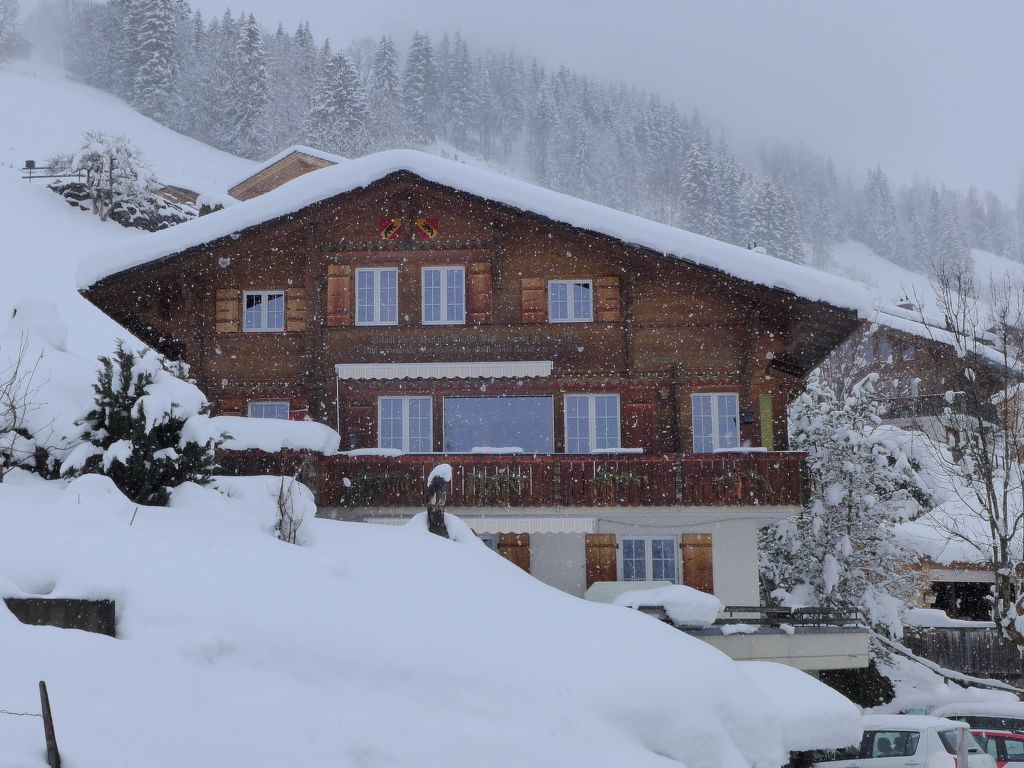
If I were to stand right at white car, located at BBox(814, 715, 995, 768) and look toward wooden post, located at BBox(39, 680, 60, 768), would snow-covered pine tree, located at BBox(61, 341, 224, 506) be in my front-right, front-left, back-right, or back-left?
front-right

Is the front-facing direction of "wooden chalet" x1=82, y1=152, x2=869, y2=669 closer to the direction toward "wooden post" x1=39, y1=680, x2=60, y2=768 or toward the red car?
the wooden post

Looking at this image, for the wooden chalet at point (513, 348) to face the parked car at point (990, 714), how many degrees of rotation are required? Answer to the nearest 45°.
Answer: approximately 45° to its left

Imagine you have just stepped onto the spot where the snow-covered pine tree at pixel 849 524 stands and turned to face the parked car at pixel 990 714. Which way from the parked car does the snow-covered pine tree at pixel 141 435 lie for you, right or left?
right

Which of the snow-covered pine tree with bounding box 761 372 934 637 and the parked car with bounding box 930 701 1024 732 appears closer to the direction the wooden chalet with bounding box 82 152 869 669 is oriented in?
the parked car

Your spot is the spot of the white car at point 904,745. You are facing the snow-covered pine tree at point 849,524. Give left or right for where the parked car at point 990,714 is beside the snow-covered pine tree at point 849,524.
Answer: right

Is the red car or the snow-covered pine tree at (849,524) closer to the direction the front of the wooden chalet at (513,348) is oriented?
the red car

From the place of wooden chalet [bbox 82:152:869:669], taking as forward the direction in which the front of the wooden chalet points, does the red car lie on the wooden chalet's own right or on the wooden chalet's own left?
on the wooden chalet's own left

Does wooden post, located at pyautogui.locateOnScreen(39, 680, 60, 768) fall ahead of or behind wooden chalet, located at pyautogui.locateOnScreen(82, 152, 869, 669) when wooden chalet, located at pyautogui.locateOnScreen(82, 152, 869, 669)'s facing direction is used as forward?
ahead

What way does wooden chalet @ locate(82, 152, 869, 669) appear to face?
toward the camera
